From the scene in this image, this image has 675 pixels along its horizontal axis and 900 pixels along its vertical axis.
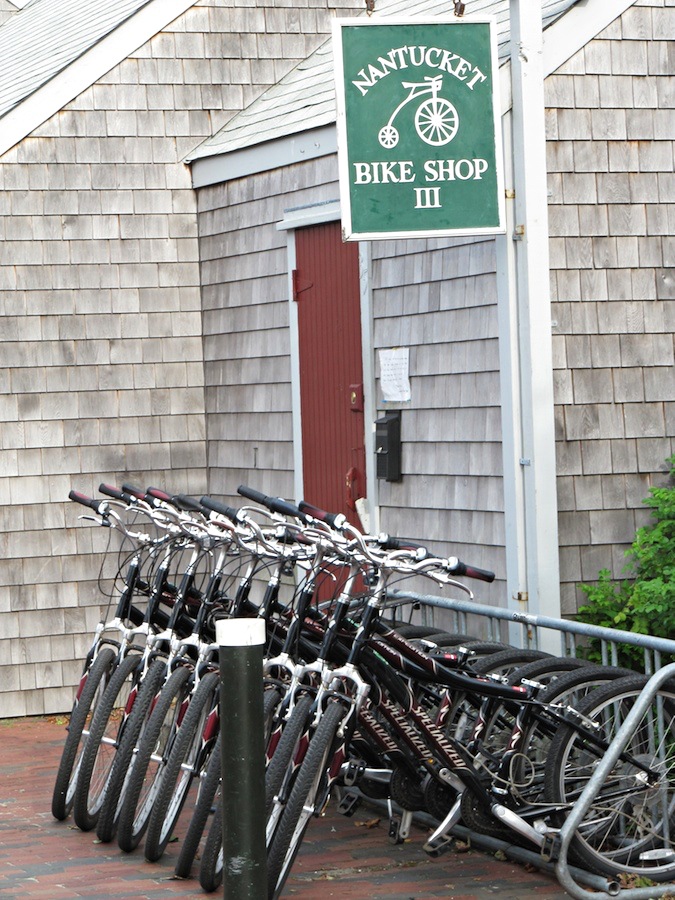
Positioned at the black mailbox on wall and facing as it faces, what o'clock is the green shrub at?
The green shrub is roughly at 9 o'clock from the black mailbox on wall.

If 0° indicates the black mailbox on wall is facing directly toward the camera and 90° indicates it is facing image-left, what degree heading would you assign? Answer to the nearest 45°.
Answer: approximately 45°

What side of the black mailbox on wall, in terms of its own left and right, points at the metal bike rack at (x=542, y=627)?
left

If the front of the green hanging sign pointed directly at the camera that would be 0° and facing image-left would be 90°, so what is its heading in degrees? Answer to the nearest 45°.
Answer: approximately 0°

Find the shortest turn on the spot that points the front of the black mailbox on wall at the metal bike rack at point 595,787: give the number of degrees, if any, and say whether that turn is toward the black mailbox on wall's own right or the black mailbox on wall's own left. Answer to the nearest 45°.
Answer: approximately 45° to the black mailbox on wall's own left
